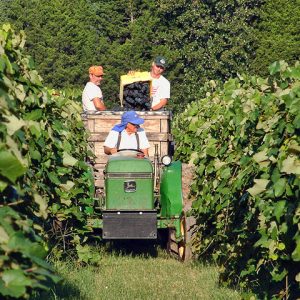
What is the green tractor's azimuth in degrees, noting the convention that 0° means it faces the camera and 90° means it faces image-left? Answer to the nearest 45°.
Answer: approximately 0°

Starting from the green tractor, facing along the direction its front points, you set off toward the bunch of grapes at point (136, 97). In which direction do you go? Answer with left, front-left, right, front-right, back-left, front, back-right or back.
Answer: back

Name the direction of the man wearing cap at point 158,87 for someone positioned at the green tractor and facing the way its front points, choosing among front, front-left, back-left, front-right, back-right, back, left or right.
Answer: back

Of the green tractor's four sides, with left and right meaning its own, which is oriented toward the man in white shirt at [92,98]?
back

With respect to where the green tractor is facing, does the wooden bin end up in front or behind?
behind

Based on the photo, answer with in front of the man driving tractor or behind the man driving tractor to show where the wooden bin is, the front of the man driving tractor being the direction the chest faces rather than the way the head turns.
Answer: behind

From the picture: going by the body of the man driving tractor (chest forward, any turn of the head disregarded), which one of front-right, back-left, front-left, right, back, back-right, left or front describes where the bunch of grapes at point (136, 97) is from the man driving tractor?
back
